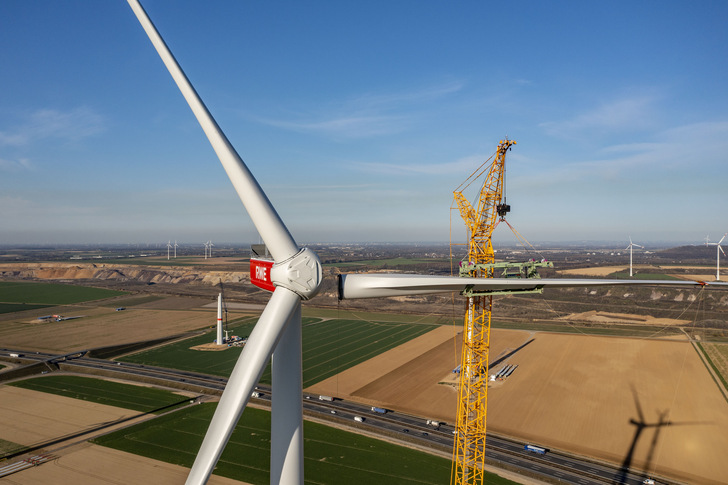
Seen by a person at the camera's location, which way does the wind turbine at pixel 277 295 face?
facing the viewer and to the right of the viewer
